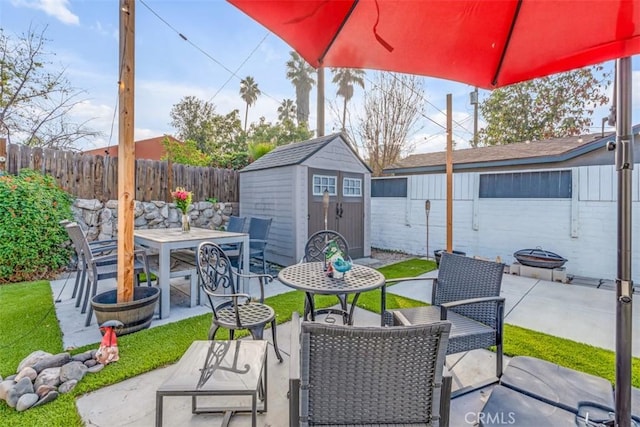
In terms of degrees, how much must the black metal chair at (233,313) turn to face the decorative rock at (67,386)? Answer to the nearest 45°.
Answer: approximately 135° to its right

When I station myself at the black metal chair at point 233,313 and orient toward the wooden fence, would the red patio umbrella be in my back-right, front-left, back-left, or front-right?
back-right

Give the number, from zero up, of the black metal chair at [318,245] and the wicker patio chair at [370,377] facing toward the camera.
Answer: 1

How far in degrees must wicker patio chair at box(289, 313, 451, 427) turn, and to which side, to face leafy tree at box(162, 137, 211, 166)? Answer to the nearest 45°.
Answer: approximately 45° to its left

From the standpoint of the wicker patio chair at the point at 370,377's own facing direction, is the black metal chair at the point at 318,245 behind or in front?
in front

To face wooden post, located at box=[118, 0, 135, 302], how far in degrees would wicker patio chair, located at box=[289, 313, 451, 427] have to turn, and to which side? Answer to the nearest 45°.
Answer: approximately 45° to its left

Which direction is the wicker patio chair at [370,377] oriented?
away from the camera

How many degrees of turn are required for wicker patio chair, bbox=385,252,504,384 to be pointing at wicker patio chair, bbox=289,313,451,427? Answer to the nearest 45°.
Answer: approximately 45° to its left

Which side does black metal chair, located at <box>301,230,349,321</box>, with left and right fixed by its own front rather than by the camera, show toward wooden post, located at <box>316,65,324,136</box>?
back

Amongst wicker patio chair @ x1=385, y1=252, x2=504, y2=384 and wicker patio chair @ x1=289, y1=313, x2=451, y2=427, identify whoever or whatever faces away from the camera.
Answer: wicker patio chair @ x1=289, y1=313, x2=451, y2=427

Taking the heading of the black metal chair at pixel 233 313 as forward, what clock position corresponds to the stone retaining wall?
The stone retaining wall is roughly at 7 o'clock from the black metal chair.

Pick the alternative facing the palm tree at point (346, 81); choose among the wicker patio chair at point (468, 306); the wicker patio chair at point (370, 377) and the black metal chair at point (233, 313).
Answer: the wicker patio chair at point (370, 377)

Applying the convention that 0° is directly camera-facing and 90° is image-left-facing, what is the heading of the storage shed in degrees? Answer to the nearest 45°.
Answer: approximately 315°

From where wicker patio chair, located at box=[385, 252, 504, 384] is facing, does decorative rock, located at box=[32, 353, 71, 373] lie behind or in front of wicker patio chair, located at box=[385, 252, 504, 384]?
in front
